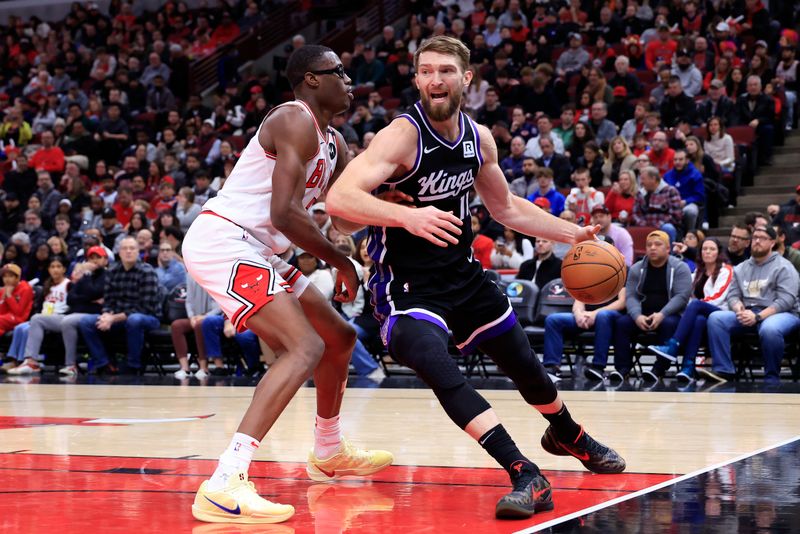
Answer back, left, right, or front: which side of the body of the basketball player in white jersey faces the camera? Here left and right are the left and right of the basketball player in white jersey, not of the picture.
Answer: right

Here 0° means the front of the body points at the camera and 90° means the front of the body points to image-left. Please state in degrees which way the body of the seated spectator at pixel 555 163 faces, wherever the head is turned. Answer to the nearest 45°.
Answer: approximately 45°

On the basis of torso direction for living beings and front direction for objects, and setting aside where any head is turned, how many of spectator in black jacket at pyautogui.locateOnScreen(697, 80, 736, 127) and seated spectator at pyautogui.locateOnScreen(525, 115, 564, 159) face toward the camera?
2

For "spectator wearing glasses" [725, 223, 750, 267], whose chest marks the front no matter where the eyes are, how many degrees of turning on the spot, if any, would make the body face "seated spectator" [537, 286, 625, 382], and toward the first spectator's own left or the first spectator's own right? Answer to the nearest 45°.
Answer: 0° — they already face them

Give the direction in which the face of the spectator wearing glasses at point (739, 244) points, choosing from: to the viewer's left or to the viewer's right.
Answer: to the viewer's left

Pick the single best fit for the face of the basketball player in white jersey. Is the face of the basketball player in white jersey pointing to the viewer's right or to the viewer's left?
to the viewer's right

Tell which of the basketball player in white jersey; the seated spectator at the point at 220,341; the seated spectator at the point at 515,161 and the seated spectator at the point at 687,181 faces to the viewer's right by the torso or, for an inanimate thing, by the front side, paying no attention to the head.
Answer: the basketball player in white jersey

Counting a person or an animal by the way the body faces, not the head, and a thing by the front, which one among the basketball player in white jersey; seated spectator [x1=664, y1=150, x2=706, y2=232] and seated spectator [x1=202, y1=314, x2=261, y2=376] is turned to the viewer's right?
the basketball player in white jersey

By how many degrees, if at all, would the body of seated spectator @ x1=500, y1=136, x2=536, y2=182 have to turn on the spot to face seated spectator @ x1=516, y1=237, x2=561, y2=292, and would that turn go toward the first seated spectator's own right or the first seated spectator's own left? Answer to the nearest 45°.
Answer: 0° — they already face them

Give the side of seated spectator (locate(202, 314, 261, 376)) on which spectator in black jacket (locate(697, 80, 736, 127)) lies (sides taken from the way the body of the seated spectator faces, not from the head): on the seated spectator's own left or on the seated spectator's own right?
on the seated spectator's own left

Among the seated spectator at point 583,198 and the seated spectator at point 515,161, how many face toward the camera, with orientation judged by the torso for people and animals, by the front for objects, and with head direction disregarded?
2
